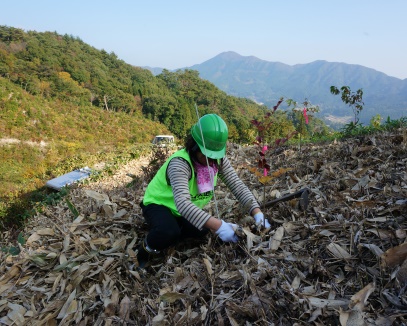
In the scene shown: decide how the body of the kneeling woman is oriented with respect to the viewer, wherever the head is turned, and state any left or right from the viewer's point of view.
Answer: facing the viewer and to the right of the viewer

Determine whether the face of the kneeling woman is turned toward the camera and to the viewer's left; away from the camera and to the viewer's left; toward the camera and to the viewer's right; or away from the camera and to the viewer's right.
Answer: toward the camera and to the viewer's right

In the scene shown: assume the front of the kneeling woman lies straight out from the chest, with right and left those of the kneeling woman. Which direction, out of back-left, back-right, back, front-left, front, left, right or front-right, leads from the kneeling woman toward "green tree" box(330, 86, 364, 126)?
left
